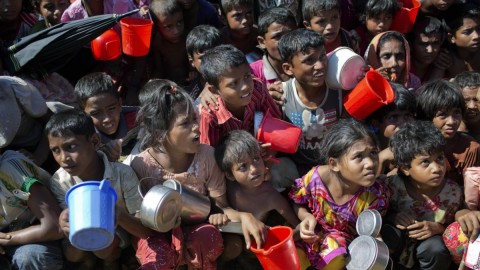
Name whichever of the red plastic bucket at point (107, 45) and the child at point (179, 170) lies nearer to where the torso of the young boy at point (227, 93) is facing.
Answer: the child

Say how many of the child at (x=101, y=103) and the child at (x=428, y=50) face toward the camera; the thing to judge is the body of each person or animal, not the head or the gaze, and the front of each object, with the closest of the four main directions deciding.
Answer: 2

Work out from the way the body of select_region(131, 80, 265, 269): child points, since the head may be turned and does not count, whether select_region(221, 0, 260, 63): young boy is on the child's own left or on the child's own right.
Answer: on the child's own left

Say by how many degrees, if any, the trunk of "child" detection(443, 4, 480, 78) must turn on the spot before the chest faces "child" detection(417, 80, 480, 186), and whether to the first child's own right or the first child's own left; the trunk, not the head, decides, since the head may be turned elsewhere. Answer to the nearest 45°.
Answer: approximately 45° to the first child's own right

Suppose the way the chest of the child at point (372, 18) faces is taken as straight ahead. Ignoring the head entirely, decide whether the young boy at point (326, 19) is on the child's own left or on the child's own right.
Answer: on the child's own right
